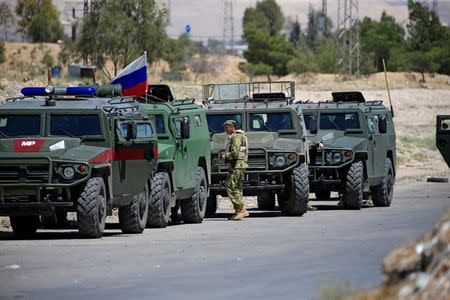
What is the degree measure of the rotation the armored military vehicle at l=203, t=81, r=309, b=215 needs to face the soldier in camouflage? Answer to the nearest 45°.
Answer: approximately 45° to its right

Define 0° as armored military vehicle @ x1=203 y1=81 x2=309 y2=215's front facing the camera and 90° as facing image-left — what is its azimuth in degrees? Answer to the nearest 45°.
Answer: approximately 0°

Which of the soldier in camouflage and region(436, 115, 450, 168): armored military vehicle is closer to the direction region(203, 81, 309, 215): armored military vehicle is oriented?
the soldier in camouflage

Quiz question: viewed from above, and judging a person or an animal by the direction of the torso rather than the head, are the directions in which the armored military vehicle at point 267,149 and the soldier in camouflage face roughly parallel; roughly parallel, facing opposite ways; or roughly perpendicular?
roughly perpendicular

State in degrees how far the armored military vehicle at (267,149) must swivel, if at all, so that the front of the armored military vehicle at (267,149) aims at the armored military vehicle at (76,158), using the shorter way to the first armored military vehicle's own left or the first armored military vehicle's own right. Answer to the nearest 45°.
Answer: approximately 45° to the first armored military vehicle's own right
